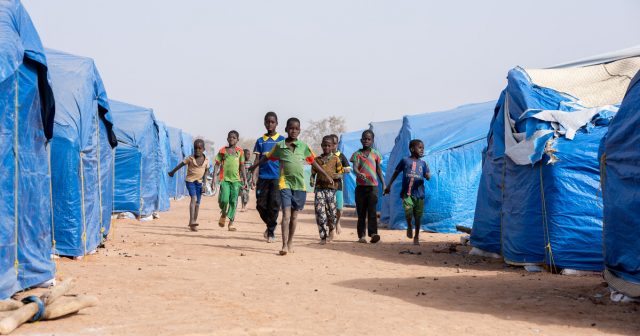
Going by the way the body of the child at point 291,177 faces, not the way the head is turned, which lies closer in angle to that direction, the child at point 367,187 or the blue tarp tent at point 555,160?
the blue tarp tent

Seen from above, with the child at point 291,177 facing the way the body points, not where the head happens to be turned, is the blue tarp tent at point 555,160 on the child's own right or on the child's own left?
on the child's own left

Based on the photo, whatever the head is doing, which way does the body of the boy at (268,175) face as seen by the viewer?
toward the camera

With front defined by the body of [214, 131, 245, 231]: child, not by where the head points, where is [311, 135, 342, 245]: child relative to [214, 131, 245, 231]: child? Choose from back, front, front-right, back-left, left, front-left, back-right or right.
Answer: front-left

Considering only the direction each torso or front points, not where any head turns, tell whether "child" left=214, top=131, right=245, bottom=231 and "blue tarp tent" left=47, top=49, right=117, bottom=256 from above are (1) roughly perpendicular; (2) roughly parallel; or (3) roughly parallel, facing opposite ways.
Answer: roughly perpendicular

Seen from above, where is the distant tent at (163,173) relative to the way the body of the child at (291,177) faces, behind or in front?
behind

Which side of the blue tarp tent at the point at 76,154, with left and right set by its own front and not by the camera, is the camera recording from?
right

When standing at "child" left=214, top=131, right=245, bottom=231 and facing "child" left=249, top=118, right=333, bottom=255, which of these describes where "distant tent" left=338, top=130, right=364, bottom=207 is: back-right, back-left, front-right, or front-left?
back-left

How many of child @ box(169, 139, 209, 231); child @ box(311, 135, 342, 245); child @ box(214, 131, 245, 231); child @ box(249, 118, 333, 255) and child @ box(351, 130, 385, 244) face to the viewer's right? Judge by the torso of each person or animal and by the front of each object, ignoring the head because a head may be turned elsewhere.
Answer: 0

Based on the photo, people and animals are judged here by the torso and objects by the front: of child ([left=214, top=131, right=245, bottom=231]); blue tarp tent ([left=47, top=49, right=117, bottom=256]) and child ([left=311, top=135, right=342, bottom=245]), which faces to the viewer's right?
the blue tarp tent

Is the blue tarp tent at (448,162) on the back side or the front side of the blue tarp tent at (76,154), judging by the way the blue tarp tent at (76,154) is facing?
on the front side

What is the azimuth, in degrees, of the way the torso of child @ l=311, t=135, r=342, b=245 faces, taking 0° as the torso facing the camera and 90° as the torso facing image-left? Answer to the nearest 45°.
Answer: approximately 0°

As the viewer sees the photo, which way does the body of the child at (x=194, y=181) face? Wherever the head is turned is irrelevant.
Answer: toward the camera

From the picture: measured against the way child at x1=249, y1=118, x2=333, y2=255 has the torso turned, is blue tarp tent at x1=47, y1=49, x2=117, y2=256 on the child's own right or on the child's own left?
on the child's own right

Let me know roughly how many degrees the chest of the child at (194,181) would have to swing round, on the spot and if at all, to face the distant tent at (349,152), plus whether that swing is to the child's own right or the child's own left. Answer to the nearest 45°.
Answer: approximately 135° to the child's own left

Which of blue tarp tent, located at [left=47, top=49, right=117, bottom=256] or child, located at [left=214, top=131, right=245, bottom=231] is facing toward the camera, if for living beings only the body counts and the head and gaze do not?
the child
